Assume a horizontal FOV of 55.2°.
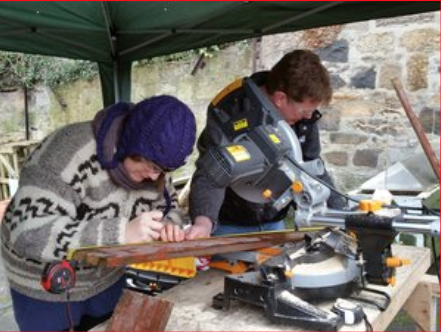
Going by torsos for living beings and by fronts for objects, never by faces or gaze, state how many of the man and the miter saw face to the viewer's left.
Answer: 1

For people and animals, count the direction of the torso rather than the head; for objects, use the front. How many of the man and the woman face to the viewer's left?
0

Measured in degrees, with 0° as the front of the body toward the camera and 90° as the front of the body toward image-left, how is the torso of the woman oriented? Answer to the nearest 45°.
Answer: approximately 315°

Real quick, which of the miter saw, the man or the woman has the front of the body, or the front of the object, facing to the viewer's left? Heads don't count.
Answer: the miter saw

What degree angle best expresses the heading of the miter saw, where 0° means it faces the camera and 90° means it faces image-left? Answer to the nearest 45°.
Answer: approximately 90°

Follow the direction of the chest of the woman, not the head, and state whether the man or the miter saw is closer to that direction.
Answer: the miter saw

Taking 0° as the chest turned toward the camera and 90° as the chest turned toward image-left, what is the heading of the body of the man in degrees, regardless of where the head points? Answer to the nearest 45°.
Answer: approximately 315°

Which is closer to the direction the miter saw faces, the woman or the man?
the woman

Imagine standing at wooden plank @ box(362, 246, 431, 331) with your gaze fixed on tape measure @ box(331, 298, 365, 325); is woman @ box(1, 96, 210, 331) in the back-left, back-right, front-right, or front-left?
front-right

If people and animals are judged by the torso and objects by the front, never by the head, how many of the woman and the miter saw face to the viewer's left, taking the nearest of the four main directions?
1

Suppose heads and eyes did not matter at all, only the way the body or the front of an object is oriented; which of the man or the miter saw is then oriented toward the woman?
the miter saw
